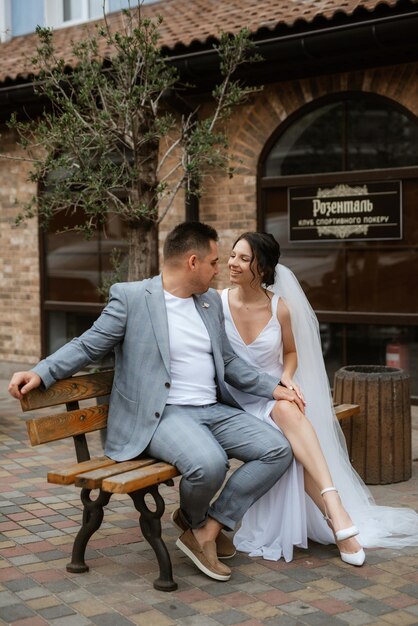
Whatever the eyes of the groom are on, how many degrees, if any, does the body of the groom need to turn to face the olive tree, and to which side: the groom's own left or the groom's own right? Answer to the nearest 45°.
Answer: approximately 135° to the groom's own left

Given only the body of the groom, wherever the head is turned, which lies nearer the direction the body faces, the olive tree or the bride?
the bride

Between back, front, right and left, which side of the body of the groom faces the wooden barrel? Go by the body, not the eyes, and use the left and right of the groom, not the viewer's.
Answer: left

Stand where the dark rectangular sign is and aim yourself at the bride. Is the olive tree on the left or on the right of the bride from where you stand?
right

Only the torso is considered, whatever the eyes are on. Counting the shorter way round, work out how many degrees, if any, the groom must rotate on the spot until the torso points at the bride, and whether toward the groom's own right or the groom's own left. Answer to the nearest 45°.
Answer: approximately 90° to the groom's own left

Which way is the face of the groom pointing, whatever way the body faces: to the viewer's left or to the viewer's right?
to the viewer's right

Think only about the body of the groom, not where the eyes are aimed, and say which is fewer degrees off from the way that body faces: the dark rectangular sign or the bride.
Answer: the bride

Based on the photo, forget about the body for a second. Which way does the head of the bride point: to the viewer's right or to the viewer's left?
to the viewer's left

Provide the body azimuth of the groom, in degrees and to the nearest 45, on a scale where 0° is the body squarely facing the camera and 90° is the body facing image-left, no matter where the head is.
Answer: approximately 315°

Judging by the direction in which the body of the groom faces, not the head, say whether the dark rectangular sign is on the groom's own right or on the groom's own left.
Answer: on the groom's own left
